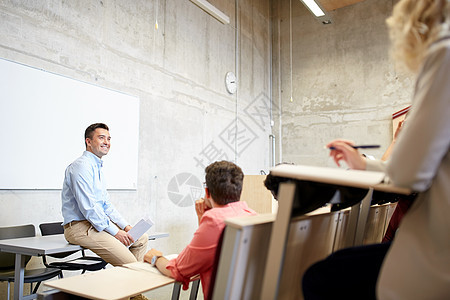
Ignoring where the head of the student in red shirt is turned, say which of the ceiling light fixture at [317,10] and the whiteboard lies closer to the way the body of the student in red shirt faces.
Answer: the whiteboard

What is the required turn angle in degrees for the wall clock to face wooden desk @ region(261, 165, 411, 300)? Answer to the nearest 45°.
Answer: approximately 45° to its right

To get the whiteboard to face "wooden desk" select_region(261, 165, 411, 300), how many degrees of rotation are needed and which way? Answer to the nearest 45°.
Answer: approximately 45° to its right

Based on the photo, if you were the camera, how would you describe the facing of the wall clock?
facing the viewer and to the right of the viewer

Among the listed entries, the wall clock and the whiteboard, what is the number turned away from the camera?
0

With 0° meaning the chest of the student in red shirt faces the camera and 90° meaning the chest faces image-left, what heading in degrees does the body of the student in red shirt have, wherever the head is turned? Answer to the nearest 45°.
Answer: approximately 135°

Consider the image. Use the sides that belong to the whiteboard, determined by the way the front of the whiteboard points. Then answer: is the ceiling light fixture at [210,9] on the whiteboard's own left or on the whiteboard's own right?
on the whiteboard's own left

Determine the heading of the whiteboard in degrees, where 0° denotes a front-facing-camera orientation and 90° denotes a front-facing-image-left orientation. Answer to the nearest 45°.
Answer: approximately 315°

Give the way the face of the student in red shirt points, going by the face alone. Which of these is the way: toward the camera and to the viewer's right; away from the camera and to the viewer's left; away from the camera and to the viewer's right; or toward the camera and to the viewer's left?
away from the camera and to the viewer's left

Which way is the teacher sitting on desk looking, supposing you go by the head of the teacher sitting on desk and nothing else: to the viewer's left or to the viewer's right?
to the viewer's right

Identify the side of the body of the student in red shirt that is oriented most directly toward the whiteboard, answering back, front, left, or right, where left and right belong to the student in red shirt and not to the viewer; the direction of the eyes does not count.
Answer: front

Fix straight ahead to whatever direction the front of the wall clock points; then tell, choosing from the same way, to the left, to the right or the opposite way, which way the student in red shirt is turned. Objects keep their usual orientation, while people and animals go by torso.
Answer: the opposite way

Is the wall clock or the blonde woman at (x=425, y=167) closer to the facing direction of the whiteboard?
the blonde woman
